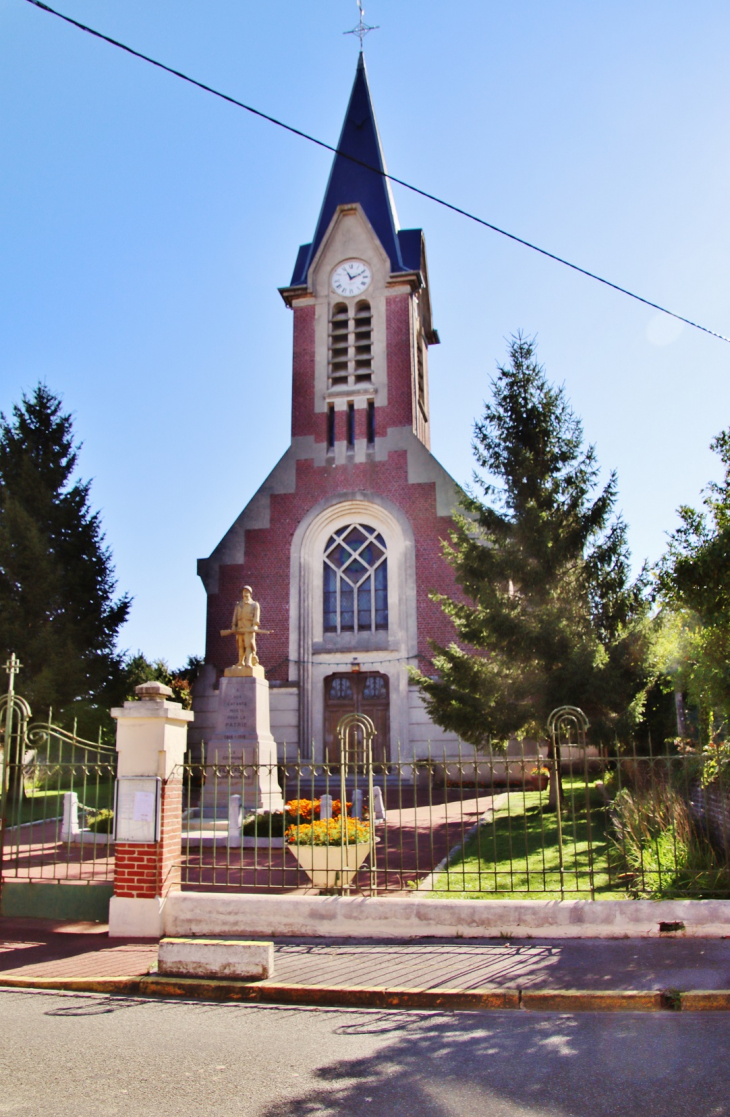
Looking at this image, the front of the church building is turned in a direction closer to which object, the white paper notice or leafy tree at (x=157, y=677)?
the white paper notice

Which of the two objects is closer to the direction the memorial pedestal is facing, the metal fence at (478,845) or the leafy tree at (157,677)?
the metal fence

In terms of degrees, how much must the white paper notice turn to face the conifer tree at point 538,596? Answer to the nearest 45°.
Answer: approximately 135° to its left

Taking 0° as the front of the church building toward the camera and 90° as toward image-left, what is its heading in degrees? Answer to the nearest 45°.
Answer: approximately 0°

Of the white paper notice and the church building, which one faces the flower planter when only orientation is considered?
the church building

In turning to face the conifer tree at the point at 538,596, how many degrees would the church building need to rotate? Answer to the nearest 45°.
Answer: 0° — it already faces it

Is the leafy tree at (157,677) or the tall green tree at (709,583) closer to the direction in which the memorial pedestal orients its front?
the tall green tree

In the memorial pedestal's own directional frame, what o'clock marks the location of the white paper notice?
The white paper notice is roughly at 12 o'clock from the memorial pedestal.

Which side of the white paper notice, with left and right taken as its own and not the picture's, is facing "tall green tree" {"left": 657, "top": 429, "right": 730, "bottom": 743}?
left
